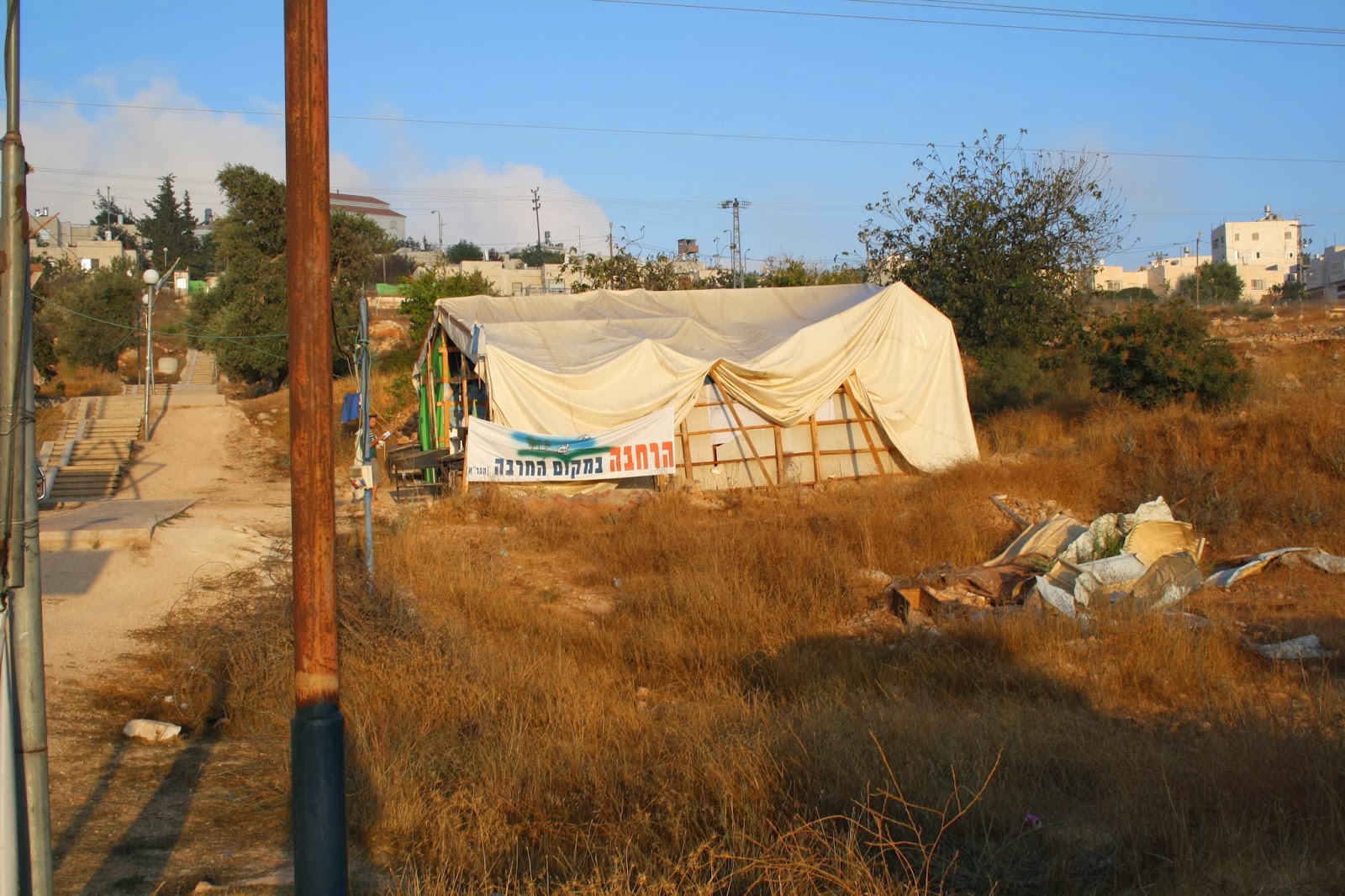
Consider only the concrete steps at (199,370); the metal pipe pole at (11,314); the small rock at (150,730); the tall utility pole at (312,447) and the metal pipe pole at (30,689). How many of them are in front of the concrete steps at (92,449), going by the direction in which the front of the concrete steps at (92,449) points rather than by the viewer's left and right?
4

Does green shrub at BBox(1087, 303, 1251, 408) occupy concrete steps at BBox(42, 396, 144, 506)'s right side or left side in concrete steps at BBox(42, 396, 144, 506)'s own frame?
on its left

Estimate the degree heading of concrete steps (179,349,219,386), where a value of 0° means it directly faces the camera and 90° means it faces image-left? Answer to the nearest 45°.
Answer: approximately 0°

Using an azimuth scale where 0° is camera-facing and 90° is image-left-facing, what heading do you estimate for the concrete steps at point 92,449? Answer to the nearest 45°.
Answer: approximately 0°

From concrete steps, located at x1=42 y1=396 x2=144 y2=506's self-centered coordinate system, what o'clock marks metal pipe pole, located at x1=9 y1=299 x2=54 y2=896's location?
The metal pipe pole is roughly at 12 o'clock from the concrete steps.

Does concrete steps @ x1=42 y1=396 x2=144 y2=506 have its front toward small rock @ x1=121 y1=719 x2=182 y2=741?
yes
